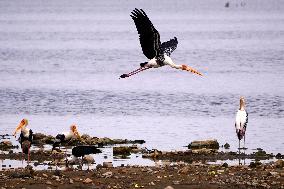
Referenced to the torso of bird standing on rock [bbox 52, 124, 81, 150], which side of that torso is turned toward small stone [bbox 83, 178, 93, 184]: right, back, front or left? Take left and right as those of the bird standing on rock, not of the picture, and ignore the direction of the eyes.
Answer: right

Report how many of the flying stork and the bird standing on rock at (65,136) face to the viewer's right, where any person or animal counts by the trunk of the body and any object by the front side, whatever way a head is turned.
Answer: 2

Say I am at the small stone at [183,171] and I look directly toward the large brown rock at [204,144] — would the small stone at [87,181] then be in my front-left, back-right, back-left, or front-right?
back-left

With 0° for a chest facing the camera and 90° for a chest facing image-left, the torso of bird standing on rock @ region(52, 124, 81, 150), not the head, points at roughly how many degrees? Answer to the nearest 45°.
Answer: approximately 270°

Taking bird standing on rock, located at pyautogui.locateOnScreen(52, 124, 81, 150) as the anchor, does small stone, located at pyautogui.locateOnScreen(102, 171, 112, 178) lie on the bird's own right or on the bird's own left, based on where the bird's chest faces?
on the bird's own right

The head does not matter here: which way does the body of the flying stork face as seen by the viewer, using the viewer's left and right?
facing to the right of the viewer

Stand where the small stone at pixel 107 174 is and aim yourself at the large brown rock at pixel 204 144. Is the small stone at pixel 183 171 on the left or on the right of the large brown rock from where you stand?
right
